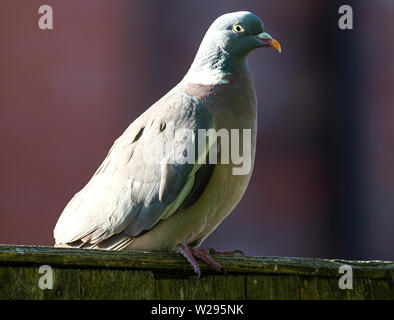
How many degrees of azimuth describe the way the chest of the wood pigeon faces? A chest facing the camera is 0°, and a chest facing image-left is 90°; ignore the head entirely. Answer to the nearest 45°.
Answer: approximately 270°
